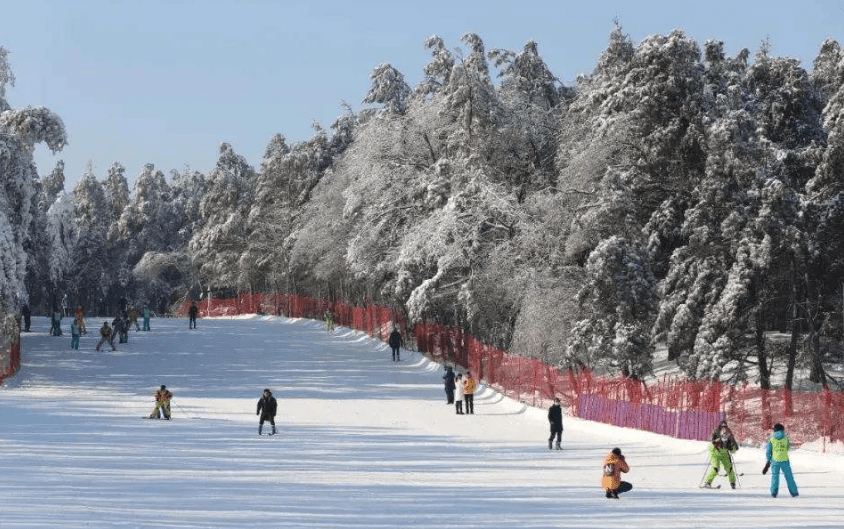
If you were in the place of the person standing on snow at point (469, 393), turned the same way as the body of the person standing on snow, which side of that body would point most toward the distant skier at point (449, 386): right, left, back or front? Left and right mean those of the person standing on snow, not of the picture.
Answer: back

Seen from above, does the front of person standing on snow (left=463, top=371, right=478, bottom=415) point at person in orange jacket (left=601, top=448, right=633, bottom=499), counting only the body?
yes

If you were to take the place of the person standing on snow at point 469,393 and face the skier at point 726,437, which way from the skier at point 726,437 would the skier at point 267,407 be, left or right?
right

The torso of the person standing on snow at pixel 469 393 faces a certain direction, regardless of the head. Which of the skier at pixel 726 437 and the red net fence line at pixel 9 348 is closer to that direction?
the skier

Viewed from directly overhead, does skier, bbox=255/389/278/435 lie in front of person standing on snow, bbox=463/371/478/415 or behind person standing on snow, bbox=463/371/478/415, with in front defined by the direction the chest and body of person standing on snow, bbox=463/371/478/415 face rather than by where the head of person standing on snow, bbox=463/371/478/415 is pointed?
in front

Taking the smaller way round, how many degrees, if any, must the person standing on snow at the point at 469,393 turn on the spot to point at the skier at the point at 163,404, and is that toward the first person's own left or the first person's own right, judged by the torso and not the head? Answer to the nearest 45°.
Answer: approximately 45° to the first person's own right

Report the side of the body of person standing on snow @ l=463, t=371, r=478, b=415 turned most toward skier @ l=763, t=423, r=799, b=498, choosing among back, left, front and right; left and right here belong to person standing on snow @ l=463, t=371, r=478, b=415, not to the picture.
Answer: front

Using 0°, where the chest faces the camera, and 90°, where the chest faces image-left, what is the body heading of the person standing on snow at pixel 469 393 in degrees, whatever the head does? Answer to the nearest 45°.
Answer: approximately 0°

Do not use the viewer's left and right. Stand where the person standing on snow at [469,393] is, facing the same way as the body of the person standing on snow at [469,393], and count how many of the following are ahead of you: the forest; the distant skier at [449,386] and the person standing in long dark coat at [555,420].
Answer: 1

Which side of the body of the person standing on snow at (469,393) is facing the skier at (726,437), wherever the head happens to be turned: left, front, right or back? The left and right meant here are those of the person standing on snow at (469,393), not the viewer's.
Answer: front

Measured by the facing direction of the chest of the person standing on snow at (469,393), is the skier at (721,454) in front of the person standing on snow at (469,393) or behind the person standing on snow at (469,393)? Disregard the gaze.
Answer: in front

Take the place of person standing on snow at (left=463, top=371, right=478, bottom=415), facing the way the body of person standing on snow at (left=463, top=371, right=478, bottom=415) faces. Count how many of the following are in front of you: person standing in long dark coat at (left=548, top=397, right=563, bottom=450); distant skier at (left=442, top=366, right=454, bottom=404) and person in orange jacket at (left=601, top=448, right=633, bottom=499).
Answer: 2

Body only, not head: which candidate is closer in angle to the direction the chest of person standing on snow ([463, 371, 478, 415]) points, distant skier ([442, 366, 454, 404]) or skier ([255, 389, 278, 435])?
the skier
